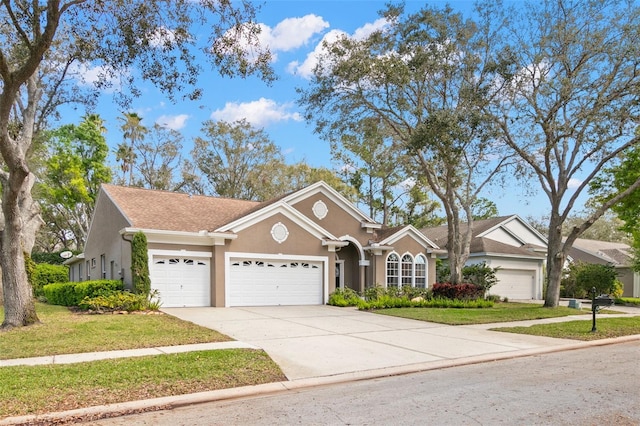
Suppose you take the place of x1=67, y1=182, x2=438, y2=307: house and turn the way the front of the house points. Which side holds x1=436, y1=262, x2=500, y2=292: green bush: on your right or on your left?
on your left

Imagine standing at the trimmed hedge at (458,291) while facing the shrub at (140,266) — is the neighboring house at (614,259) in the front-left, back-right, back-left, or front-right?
back-right

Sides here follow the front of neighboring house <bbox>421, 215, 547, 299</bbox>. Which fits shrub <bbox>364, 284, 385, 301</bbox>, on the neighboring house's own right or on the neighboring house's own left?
on the neighboring house's own right

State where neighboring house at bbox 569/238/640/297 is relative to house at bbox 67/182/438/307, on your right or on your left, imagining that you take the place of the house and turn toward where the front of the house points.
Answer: on your left

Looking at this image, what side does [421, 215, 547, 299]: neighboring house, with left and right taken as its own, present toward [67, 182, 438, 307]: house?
right

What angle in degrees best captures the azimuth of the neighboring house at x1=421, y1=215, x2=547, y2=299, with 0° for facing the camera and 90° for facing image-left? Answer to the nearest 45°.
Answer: approximately 315°

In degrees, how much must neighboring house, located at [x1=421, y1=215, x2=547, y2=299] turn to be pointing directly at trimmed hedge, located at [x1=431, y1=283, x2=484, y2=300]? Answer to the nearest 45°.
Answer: approximately 45° to its right
